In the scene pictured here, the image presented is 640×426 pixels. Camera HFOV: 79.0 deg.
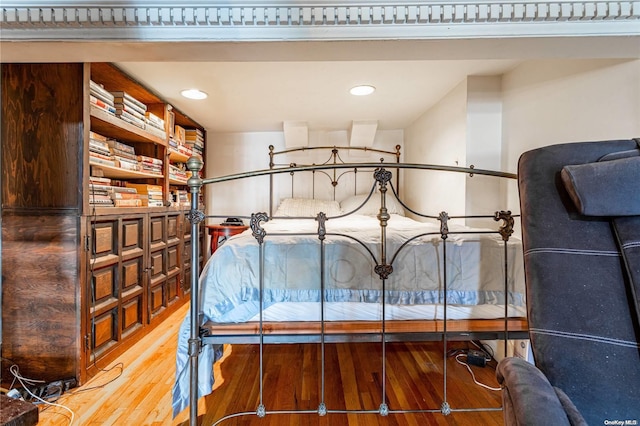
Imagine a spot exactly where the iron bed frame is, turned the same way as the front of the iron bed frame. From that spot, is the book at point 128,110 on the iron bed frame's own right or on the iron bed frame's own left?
on the iron bed frame's own right

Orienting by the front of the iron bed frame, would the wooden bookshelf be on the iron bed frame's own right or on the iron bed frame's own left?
on the iron bed frame's own right

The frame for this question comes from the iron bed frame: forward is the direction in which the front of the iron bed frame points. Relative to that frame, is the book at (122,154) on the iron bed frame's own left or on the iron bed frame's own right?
on the iron bed frame's own right

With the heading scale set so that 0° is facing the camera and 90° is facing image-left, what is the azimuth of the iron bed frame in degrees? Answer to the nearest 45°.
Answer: approximately 0°

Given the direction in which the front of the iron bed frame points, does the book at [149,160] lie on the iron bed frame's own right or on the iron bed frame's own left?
on the iron bed frame's own right

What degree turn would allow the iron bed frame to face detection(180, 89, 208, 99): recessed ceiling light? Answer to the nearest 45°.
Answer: approximately 135° to its right
